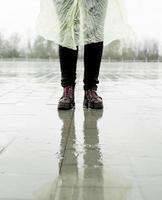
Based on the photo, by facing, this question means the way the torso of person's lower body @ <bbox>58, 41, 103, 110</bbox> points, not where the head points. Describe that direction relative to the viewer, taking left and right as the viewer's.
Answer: facing the viewer
